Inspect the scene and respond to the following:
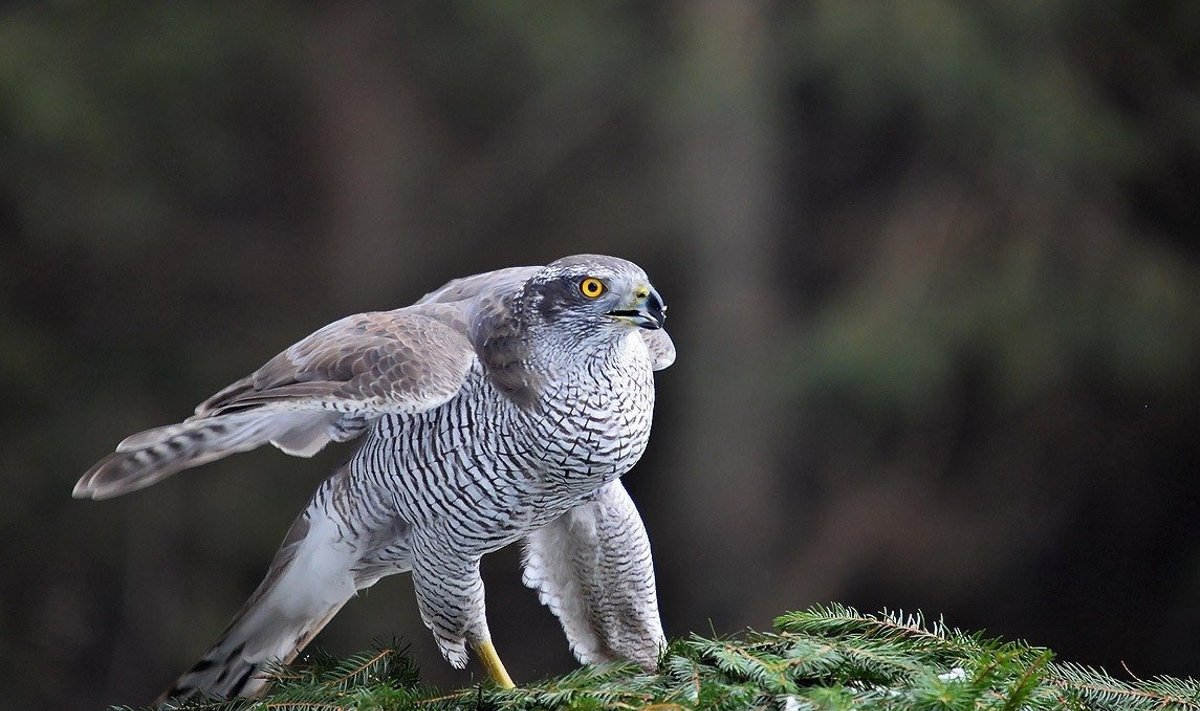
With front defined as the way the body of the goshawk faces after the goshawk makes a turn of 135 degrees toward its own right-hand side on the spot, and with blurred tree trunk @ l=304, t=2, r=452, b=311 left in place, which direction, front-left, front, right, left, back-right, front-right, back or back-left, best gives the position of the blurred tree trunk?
right

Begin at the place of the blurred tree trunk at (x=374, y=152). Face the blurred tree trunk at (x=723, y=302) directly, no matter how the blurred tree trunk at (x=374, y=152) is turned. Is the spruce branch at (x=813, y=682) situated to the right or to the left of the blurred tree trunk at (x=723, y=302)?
right

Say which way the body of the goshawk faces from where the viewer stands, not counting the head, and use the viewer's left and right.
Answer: facing the viewer and to the right of the viewer

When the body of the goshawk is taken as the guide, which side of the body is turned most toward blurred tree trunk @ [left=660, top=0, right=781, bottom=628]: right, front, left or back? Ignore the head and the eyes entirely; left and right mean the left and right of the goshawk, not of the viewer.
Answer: left
